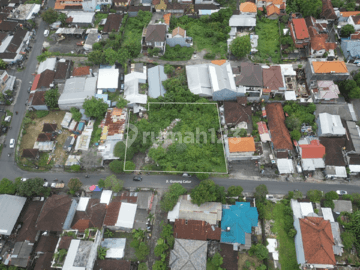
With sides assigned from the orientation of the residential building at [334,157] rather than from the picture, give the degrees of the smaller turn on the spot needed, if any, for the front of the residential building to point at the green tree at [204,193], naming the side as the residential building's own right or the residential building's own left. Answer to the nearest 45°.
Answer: approximately 45° to the residential building's own right

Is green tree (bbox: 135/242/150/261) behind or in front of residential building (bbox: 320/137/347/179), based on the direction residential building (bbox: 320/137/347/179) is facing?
in front

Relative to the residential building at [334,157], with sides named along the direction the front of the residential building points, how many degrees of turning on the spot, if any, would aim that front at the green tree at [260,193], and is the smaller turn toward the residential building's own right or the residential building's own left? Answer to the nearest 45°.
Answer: approximately 45° to the residential building's own right

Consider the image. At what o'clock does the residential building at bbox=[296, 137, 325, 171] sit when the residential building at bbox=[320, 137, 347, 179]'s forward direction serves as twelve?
the residential building at bbox=[296, 137, 325, 171] is roughly at 2 o'clock from the residential building at bbox=[320, 137, 347, 179].

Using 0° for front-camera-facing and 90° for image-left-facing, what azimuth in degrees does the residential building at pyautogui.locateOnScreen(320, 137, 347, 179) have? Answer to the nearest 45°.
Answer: approximately 0°

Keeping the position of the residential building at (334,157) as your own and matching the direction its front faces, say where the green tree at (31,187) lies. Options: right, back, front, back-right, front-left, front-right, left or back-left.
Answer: front-right

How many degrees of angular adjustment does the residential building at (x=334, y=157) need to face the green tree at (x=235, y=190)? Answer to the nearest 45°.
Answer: approximately 45° to its right

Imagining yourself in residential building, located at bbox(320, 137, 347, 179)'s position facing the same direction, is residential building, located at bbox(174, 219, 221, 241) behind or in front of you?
in front

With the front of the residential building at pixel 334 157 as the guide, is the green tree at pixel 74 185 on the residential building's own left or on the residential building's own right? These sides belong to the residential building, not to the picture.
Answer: on the residential building's own right

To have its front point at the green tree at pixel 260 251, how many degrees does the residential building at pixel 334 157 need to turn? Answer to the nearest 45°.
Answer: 0° — it already faces it
